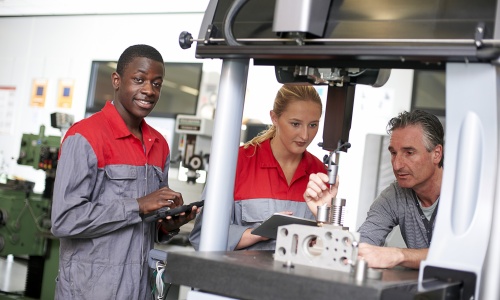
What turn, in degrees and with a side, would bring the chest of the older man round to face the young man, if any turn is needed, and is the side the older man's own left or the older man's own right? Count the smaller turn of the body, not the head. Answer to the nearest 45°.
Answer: approximately 45° to the older man's own right

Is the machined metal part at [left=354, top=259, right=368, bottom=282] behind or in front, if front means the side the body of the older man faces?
in front

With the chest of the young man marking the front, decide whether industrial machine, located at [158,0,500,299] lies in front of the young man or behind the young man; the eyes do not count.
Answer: in front

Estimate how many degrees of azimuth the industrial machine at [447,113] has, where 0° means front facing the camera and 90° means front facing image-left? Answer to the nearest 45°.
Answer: approximately 0°

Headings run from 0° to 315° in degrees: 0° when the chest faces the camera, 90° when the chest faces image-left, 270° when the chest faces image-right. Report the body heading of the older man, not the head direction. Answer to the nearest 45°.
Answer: approximately 45°

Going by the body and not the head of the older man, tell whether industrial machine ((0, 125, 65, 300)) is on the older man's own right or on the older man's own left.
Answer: on the older man's own right

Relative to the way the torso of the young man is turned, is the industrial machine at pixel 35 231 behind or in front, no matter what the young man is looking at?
behind

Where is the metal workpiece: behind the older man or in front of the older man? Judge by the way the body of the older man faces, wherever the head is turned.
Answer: in front
